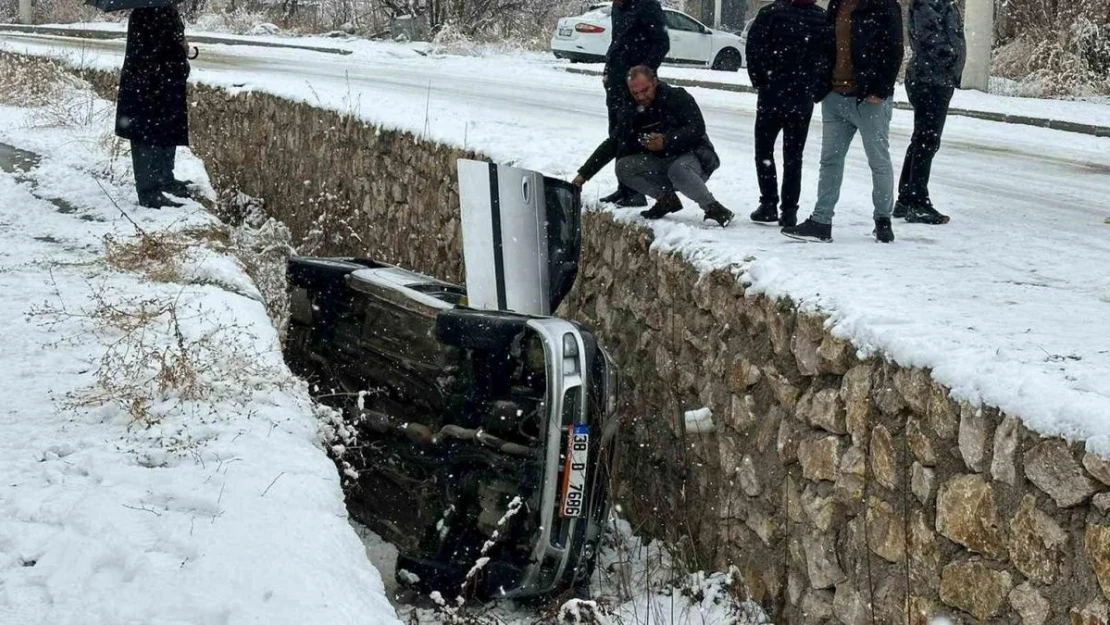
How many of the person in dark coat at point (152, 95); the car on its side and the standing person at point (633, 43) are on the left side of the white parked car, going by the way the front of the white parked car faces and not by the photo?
0

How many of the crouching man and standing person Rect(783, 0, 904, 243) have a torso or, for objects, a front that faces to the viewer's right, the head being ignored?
0

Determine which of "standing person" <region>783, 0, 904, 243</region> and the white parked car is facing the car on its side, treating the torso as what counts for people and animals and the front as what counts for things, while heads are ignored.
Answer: the standing person

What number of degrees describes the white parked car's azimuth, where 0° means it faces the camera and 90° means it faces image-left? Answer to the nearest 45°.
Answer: approximately 225°

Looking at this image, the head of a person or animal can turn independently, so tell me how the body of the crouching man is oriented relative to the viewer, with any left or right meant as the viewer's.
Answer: facing the viewer and to the left of the viewer

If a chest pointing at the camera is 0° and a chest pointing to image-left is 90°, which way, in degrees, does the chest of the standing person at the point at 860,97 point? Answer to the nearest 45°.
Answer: approximately 45°

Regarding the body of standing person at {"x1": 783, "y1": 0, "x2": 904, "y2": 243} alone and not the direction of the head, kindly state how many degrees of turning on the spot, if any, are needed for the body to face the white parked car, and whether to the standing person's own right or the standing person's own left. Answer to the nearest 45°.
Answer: approximately 135° to the standing person's own right

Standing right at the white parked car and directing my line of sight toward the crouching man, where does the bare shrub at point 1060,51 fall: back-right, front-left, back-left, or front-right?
front-left

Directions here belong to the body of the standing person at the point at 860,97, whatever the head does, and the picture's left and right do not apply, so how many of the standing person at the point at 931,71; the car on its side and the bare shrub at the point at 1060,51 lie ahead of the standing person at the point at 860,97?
1

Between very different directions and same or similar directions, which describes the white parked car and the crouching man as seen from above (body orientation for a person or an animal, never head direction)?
very different directions

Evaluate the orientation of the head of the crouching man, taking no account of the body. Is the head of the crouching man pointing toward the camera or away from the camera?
toward the camera

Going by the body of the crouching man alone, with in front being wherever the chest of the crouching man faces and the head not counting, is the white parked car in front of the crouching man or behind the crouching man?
behind

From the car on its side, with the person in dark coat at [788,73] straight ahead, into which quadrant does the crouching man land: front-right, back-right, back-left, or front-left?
front-left
